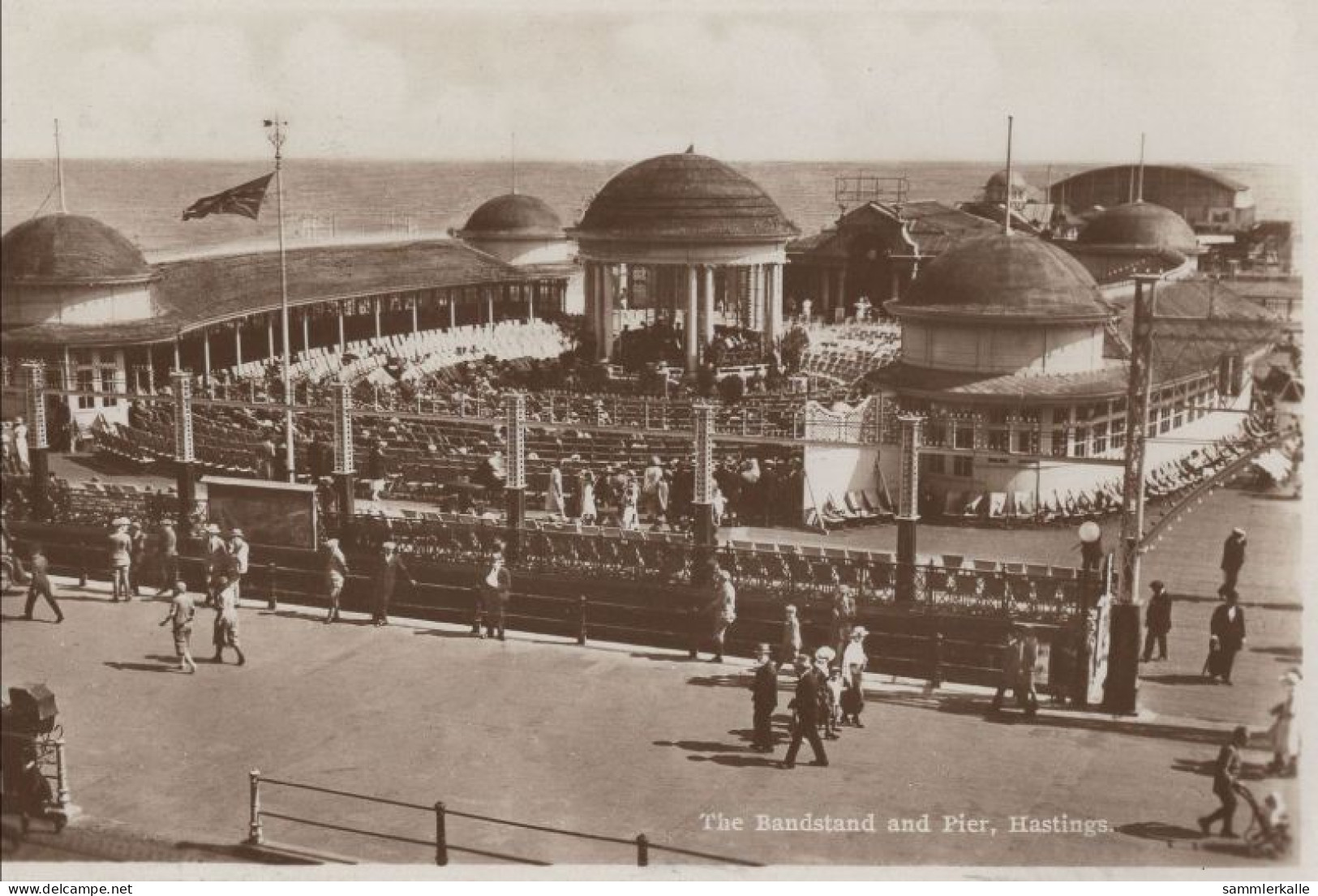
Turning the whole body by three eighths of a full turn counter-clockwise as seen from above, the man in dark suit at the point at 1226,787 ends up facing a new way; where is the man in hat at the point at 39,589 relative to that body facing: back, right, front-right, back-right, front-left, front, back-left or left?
front-left

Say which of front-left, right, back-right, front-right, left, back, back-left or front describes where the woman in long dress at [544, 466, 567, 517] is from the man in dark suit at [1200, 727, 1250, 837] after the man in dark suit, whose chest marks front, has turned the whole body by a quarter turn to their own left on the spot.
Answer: front-left

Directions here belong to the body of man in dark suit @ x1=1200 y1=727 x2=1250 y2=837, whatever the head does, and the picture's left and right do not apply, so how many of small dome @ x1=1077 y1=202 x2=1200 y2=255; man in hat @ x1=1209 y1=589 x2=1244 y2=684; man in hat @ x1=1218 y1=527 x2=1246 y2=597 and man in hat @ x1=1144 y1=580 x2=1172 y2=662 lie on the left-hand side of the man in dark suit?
4

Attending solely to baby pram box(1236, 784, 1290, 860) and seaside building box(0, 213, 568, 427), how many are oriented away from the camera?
0

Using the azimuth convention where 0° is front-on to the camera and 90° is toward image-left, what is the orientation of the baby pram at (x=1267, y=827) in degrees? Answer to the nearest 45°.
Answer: approximately 315°

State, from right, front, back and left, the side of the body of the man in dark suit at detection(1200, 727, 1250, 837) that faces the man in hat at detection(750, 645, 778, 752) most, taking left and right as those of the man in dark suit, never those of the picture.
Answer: back

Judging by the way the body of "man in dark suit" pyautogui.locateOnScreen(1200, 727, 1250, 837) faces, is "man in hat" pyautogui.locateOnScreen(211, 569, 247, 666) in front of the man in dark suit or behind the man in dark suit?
behind

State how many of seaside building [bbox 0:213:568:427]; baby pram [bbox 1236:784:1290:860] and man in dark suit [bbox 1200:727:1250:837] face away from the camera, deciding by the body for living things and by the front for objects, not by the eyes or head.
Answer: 0

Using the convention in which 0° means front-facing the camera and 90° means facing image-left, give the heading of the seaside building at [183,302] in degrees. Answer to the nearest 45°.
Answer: approximately 315°

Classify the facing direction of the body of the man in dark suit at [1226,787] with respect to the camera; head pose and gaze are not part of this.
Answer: to the viewer's right

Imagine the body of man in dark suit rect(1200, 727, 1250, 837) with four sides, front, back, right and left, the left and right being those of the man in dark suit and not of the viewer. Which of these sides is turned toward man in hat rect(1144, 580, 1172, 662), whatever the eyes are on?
left

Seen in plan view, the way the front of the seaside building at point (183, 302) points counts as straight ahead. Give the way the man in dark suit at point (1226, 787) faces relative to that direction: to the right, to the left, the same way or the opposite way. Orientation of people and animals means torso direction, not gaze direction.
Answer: the same way

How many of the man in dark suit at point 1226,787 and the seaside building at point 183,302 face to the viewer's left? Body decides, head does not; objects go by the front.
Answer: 0

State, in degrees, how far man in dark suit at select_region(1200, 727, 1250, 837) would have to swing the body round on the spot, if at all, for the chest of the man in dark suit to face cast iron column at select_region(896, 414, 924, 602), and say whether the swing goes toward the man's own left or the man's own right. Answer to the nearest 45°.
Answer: approximately 135° to the man's own left

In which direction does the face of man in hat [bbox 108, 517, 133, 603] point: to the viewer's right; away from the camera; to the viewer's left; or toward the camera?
toward the camera
